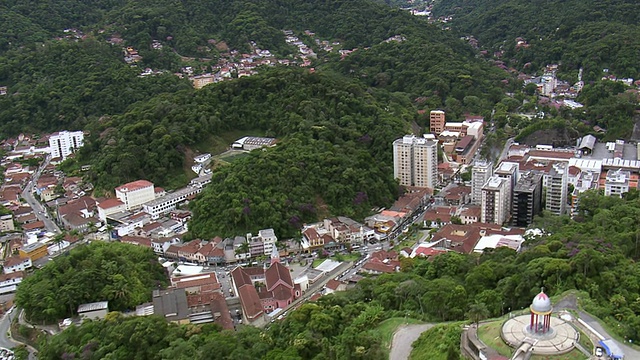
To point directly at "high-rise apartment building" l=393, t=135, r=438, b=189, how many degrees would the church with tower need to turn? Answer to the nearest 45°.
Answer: approximately 45° to its right

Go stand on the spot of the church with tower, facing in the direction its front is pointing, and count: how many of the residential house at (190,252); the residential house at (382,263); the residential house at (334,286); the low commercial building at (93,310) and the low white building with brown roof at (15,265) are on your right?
2

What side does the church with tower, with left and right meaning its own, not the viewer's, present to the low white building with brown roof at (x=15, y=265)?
left

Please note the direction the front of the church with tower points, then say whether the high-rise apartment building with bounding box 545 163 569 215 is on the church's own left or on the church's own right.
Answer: on the church's own right

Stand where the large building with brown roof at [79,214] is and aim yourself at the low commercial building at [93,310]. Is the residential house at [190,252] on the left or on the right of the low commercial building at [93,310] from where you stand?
left

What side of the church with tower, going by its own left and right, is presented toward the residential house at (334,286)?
right

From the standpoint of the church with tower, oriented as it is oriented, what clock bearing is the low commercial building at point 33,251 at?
The low commercial building is roughly at 10 o'clock from the church with tower.

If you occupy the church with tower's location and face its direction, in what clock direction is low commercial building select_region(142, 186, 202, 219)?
The low commercial building is roughly at 11 o'clock from the church with tower.

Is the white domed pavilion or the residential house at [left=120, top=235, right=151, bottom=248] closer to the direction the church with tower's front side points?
the residential house

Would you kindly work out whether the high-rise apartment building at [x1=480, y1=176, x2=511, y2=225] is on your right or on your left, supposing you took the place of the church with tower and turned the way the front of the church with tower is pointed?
on your right

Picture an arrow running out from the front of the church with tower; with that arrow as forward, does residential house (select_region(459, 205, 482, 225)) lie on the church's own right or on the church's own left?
on the church's own right

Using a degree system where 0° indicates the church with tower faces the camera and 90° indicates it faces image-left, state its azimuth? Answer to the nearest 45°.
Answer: approximately 180°

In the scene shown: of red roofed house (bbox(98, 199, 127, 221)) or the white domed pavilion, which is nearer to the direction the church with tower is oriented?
the red roofed house

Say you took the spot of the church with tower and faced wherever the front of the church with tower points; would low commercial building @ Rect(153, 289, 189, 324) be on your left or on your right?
on your left

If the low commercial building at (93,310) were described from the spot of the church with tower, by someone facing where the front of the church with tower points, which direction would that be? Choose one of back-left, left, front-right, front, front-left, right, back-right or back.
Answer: left

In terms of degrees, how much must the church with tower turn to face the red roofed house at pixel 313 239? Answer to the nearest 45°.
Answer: approximately 45° to its right

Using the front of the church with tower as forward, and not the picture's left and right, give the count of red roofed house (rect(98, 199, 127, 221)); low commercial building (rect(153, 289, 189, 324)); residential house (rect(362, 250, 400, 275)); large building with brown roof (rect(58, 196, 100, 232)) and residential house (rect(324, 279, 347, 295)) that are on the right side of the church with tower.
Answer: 2

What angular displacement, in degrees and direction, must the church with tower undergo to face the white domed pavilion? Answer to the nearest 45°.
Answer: approximately 135° to its right
